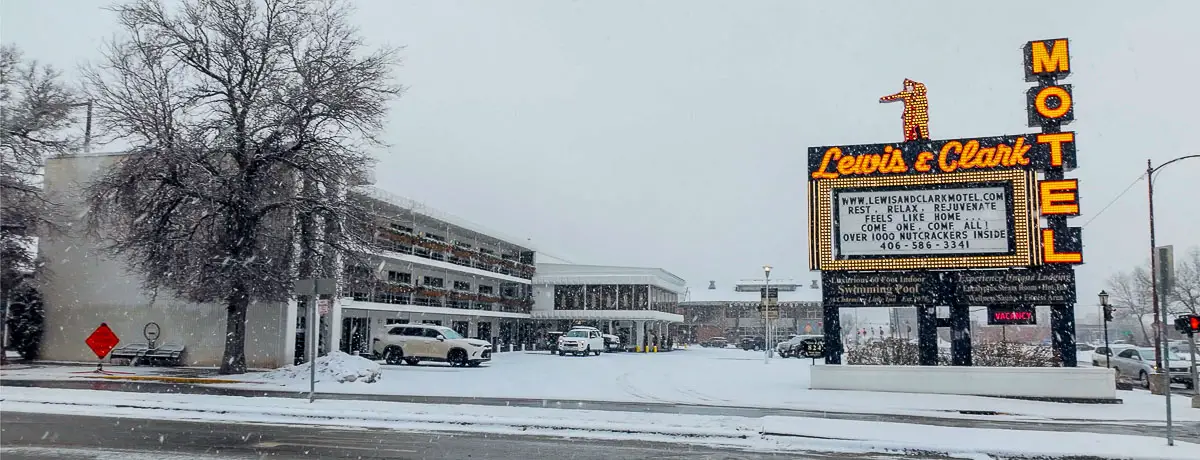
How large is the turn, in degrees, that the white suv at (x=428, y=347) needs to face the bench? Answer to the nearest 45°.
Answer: approximately 135° to its right

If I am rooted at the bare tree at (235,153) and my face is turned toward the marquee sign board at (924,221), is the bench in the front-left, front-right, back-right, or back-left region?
back-left

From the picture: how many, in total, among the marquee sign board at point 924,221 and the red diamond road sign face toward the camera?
2

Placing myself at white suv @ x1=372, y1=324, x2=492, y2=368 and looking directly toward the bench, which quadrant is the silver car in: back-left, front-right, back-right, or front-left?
back-left

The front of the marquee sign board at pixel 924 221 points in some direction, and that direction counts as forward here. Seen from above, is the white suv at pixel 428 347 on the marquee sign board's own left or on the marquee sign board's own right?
on the marquee sign board's own right

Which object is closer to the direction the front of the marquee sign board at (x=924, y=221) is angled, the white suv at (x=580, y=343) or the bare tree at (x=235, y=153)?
the bare tree

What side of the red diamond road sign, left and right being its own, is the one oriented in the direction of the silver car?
left

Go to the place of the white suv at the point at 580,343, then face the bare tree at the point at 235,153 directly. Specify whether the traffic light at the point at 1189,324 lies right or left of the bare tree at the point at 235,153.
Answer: left

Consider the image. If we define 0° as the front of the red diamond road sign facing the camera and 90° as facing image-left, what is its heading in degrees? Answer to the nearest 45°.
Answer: approximately 0°
